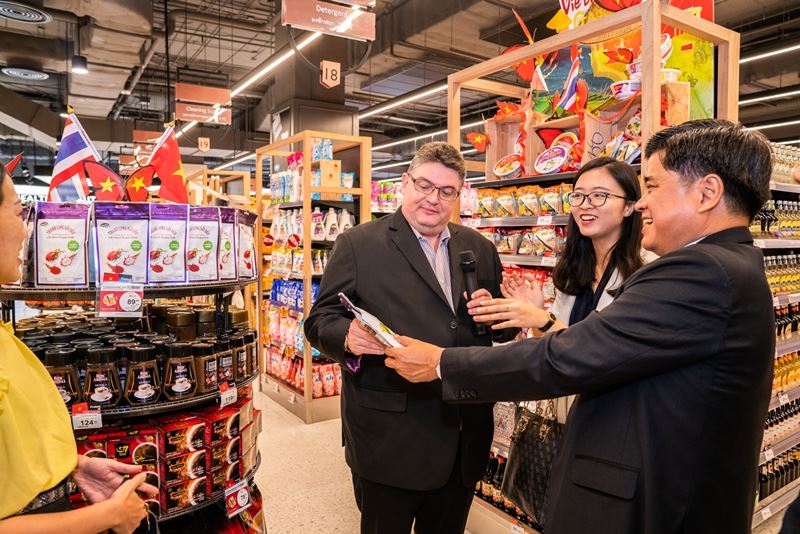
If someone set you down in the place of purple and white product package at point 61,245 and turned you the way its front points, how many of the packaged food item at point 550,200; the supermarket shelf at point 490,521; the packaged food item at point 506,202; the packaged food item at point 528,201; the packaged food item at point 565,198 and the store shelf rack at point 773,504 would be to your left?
6

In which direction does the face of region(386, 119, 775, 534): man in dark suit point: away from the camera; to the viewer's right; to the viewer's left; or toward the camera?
to the viewer's left

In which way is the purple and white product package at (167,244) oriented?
toward the camera

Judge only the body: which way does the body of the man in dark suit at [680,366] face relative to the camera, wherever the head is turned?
to the viewer's left

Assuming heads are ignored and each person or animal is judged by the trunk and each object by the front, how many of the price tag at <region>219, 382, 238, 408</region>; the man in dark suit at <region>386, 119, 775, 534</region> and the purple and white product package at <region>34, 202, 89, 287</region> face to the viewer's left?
1

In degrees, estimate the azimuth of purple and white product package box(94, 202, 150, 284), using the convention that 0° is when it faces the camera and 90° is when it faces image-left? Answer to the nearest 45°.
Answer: approximately 0°

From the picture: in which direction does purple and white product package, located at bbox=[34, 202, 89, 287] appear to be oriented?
toward the camera

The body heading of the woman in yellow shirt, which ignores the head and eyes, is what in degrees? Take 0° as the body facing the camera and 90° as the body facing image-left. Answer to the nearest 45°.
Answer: approximately 270°

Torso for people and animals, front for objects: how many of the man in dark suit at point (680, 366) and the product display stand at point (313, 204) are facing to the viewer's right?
0

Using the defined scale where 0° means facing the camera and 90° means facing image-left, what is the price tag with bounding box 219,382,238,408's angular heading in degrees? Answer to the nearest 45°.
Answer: approximately 315°

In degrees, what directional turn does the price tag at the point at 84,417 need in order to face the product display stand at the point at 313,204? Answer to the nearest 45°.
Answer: approximately 135° to its left
